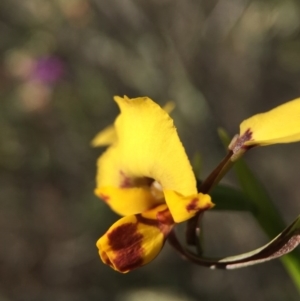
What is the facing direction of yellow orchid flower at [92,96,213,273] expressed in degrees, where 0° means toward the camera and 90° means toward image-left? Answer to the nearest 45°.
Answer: approximately 45°

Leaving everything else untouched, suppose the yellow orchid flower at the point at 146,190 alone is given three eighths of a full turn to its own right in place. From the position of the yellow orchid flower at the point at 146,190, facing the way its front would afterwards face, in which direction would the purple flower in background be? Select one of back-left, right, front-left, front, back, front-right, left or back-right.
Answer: front
